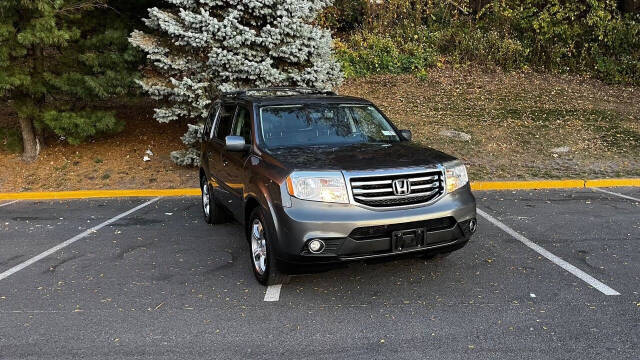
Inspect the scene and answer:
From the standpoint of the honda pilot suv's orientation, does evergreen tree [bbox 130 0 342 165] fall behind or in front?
behind

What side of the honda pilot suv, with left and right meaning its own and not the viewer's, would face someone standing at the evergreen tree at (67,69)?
back

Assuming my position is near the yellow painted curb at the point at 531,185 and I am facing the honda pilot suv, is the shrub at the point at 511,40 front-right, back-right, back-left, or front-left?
back-right

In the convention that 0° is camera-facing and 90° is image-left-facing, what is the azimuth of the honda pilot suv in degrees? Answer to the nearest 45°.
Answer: approximately 315°

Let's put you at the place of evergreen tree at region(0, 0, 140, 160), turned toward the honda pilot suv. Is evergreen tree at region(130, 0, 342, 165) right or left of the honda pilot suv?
left

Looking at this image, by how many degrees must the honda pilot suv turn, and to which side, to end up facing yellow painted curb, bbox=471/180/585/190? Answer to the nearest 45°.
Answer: approximately 90° to its left

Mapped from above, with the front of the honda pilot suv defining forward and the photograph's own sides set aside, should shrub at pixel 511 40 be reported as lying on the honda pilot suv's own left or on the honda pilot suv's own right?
on the honda pilot suv's own left

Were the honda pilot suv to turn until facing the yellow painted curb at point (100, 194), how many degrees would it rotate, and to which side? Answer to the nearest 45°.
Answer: approximately 180°
